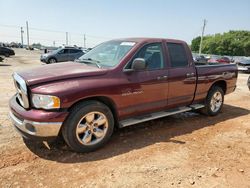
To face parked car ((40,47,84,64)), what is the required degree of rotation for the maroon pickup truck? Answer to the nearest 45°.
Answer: approximately 135° to its right

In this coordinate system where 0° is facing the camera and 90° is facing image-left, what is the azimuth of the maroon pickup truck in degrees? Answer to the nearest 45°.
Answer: approximately 45°
